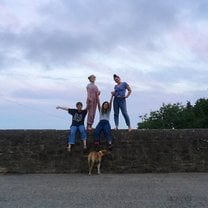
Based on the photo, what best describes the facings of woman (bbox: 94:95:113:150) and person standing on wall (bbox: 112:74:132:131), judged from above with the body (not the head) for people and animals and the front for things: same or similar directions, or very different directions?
same or similar directions

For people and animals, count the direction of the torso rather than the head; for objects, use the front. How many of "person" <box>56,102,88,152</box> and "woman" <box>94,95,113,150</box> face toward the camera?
2

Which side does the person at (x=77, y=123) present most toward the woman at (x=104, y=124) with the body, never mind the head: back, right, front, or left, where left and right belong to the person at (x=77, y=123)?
left

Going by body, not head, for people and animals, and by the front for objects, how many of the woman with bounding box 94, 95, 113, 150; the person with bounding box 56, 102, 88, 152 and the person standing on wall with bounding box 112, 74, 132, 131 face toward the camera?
3

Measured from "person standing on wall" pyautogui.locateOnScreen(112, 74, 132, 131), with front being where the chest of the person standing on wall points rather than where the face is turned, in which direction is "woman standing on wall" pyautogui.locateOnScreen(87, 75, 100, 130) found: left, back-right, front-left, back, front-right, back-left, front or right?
right

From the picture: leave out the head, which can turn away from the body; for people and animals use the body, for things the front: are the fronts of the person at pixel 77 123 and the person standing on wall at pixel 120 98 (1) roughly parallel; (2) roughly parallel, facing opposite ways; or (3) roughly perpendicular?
roughly parallel

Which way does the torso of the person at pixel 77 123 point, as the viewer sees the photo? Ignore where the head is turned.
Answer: toward the camera

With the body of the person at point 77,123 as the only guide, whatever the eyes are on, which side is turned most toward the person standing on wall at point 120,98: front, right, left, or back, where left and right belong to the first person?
left

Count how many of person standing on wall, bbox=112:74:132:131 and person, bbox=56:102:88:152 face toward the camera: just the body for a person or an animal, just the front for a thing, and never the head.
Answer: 2

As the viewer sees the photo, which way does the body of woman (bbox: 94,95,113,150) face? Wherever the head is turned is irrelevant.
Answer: toward the camera

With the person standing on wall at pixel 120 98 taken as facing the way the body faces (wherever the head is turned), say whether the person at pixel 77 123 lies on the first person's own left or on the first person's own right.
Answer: on the first person's own right
